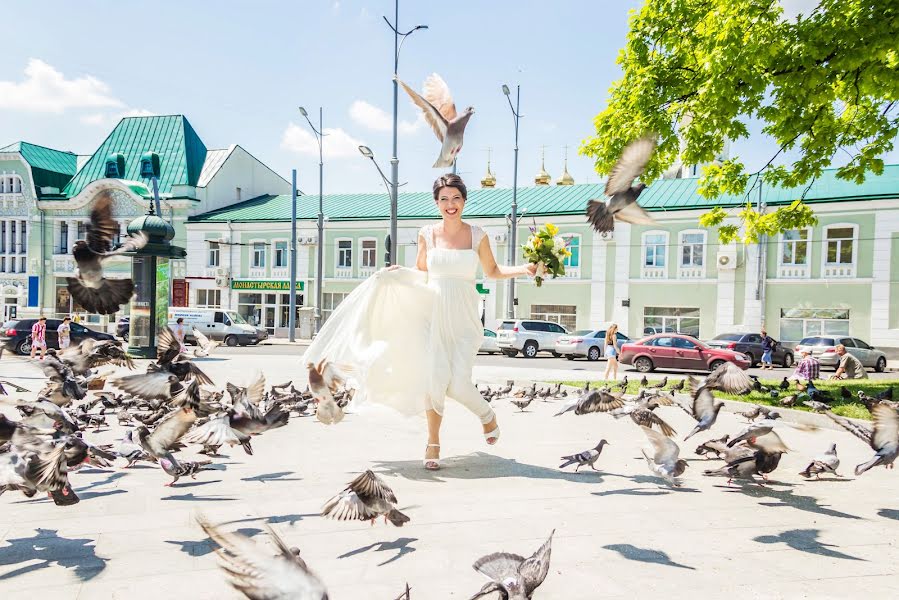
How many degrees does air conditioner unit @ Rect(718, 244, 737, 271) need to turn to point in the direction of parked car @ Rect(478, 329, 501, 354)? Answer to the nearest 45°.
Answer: approximately 45° to its right

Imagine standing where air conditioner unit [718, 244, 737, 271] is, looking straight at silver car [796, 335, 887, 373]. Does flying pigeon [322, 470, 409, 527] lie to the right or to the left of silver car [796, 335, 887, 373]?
right

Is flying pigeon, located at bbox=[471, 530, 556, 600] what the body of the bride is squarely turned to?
yes

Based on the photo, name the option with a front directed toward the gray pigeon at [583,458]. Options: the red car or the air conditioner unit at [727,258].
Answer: the air conditioner unit

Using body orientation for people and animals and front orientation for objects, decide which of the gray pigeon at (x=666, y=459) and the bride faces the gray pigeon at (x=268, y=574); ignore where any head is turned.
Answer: the bride

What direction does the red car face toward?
to the viewer's right
